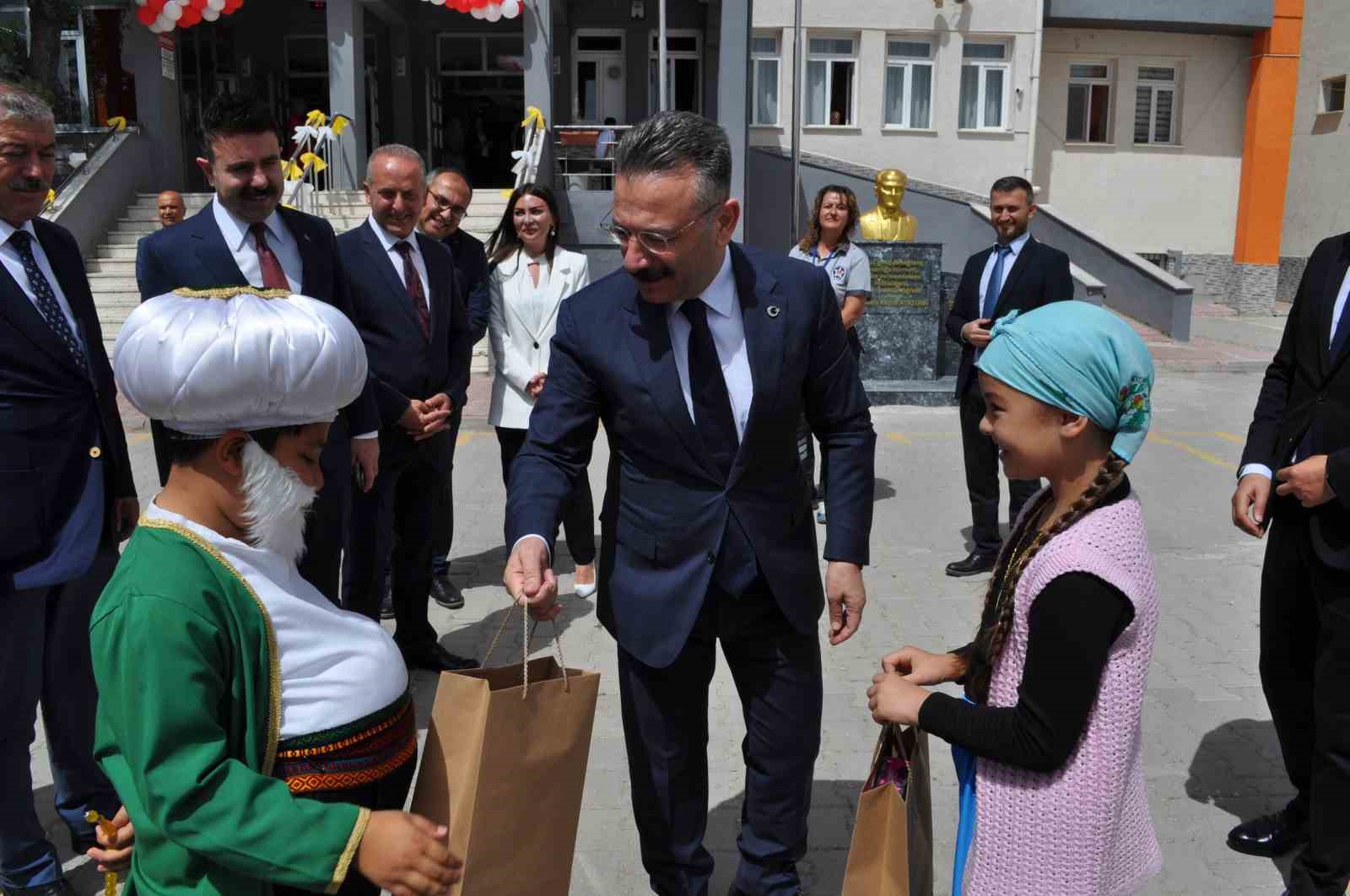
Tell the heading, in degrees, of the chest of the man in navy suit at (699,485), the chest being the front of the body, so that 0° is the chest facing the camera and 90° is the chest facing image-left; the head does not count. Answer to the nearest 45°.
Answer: approximately 0°

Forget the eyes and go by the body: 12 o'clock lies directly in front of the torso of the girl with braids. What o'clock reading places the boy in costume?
The boy in costume is roughly at 11 o'clock from the girl with braids.

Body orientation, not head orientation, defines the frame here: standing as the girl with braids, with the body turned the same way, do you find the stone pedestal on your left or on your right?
on your right

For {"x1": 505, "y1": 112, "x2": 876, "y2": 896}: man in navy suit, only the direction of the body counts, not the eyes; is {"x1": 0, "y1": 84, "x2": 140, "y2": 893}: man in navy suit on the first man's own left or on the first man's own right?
on the first man's own right

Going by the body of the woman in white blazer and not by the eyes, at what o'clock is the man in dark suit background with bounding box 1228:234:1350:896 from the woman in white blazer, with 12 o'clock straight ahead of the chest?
The man in dark suit background is roughly at 11 o'clock from the woman in white blazer.

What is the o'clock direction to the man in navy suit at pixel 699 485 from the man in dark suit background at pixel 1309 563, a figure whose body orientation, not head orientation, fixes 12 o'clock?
The man in navy suit is roughly at 12 o'clock from the man in dark suit background.

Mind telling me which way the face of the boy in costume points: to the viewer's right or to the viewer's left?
to the viewer's right

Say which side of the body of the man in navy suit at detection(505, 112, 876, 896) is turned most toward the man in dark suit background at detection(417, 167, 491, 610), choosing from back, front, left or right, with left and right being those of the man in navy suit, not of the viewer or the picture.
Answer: back

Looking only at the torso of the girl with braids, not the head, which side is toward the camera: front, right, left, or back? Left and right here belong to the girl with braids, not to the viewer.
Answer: left

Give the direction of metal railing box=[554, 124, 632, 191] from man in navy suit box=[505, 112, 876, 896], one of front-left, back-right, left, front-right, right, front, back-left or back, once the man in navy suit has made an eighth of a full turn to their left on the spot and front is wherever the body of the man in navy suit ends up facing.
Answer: back-left

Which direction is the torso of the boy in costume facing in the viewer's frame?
to the viewer's right

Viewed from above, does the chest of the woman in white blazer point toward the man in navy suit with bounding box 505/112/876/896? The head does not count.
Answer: yes
